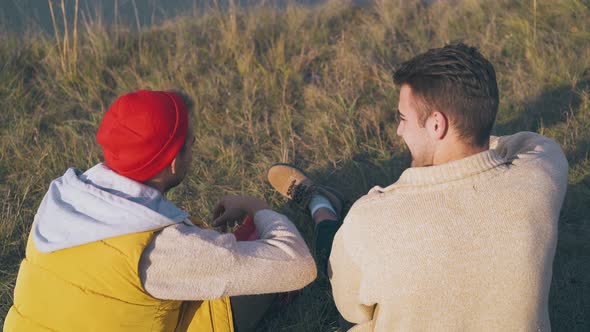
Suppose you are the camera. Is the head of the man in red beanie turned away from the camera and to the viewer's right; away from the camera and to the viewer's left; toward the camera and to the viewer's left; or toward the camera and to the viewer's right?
away from the camera and to the viewer's right

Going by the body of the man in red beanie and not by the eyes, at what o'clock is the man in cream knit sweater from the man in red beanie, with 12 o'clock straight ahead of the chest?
The man in cream knit sweater is roughly at 2 o'clock from the man in red beanie.

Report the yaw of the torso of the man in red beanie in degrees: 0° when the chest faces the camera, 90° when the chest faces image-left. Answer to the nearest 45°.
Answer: approximately 225°

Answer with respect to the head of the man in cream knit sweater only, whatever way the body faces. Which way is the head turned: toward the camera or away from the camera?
away from the camera

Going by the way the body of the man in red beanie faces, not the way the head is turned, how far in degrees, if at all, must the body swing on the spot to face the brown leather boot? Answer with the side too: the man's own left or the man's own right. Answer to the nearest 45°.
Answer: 0° — they already face it
